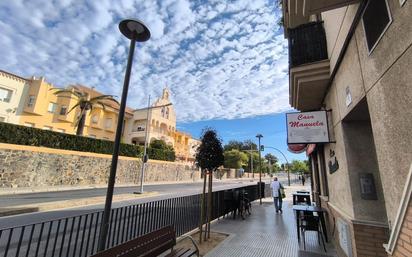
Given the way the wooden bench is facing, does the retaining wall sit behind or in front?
behind

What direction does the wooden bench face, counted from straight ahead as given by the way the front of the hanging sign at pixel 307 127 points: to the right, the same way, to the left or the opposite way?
to the left

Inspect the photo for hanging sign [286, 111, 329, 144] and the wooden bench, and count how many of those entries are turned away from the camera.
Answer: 0

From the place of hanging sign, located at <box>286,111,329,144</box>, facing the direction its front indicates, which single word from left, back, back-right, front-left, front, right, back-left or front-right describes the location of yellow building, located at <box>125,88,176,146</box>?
back-right

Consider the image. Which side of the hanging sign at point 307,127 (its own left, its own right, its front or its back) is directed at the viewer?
front

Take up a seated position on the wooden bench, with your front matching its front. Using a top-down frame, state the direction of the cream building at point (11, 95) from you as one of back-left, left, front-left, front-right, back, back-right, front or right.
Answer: back

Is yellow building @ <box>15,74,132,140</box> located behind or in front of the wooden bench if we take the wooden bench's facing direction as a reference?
behind

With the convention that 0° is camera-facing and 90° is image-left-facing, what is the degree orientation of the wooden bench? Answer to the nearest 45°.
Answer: approximately 315°

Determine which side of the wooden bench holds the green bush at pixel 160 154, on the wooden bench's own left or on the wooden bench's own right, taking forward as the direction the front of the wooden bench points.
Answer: on the wooden bench's own left

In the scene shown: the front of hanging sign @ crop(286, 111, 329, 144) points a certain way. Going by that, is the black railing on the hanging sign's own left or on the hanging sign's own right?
on the hanging sign's own right

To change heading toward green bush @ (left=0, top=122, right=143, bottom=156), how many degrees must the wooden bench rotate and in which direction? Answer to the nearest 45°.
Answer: approximately 180°
